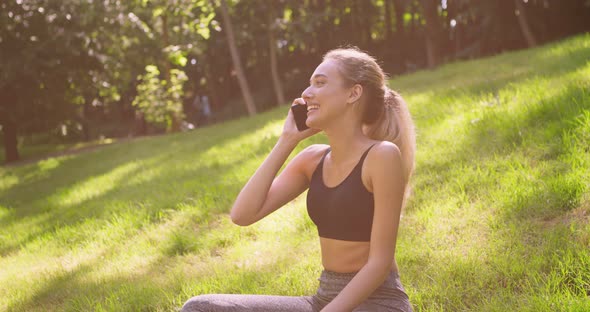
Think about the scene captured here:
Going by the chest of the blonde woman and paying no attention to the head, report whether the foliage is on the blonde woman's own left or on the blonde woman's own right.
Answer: on the blonde woman's own right

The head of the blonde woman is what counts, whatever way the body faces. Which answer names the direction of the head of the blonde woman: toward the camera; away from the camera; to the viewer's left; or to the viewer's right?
to the viewer's left

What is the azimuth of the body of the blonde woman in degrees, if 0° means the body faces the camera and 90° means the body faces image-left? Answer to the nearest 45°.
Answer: approximately 45°
